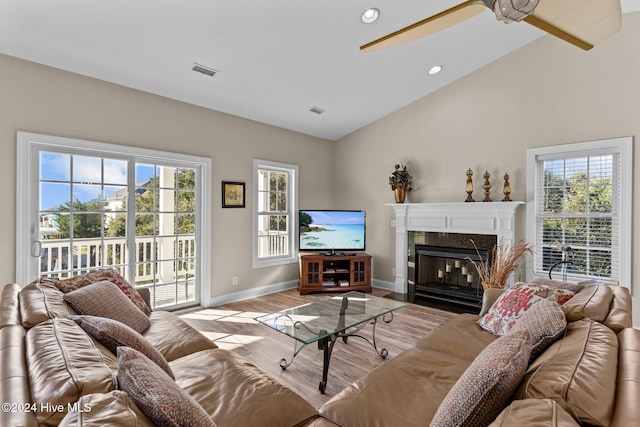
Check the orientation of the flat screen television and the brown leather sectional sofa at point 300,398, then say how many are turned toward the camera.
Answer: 1

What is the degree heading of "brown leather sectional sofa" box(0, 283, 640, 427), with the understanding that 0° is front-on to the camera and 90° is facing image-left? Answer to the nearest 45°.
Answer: approximately 180°

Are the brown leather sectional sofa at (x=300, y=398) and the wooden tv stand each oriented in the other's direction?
yes

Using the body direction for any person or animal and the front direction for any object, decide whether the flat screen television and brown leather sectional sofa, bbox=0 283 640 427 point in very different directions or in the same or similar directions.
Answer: very different directions

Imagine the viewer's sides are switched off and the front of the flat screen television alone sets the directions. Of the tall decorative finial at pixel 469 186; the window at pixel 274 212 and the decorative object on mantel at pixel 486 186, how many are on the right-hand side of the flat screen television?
1

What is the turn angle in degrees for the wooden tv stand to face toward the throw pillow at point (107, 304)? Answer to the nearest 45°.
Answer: approximately 45° to its right

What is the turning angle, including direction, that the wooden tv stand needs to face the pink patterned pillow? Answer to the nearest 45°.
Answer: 0° — it already faces it
